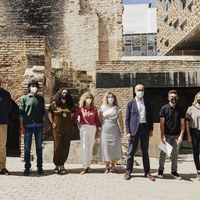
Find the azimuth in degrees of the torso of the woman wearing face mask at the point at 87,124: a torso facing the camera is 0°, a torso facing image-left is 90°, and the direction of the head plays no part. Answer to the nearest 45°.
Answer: approximately 0°

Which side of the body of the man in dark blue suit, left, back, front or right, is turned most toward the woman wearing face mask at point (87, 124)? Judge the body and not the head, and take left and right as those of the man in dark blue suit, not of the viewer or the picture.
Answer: right

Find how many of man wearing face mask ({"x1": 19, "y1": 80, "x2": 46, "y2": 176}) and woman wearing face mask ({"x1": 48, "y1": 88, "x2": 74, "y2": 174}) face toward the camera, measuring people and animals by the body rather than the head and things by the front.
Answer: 2

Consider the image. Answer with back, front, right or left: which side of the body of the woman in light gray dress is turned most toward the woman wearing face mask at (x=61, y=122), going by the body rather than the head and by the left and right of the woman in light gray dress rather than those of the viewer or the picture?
right

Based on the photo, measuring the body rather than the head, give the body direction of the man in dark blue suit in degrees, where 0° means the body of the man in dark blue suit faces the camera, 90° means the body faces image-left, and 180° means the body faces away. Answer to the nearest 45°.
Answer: approximately 0°

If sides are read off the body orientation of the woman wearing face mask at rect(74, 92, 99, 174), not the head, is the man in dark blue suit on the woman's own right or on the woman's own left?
on the woman's own left

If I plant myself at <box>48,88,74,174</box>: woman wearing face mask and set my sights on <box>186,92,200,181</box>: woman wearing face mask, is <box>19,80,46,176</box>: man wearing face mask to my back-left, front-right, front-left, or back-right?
back-right
